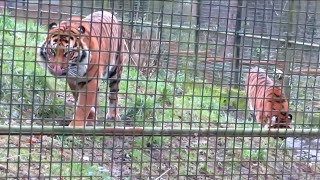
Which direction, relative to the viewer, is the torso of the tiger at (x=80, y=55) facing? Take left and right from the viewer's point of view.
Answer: facing the viewer and to the left of the viewer

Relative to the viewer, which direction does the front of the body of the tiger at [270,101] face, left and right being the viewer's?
facing the viewer and to the right of the viewer

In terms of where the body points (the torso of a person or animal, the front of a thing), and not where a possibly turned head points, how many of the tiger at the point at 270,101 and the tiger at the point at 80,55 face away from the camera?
0

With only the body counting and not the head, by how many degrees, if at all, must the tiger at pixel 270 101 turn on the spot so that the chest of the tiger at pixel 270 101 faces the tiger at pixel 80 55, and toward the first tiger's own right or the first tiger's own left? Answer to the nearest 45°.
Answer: approximately 90° to the first tiger's own right

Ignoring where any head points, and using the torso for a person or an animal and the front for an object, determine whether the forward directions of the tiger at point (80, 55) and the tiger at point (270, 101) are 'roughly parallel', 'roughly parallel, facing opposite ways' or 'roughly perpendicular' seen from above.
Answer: roughly perpendicular

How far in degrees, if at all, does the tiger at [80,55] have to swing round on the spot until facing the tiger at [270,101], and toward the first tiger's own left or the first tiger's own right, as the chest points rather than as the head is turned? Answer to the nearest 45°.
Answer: approximately 180°
